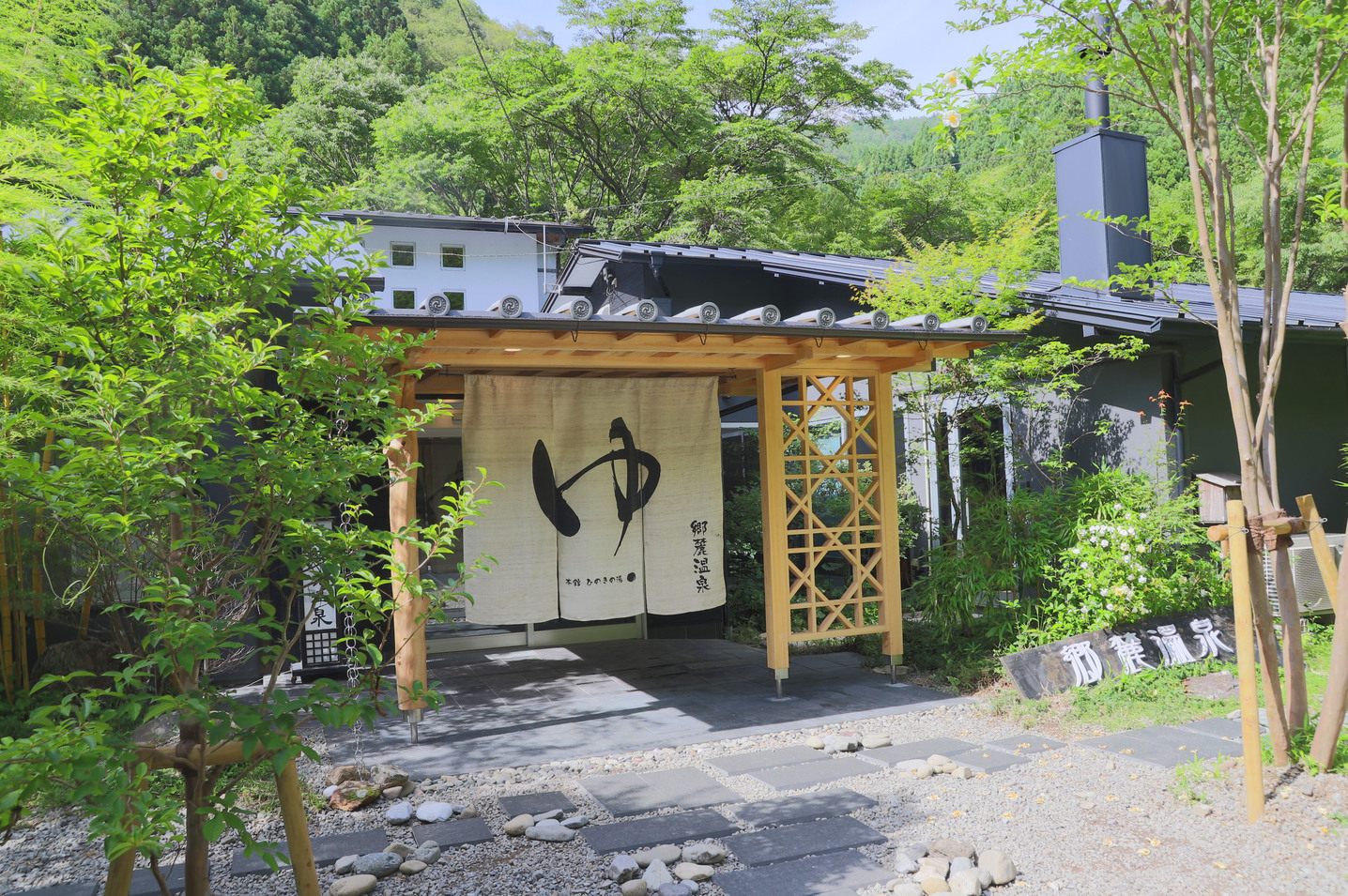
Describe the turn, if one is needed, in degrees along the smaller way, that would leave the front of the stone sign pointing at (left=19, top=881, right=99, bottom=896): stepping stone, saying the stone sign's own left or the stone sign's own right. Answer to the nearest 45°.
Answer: approximately 45° to the stone sign's own right

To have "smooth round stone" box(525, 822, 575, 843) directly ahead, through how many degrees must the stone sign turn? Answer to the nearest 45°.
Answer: approximately 45° to its right

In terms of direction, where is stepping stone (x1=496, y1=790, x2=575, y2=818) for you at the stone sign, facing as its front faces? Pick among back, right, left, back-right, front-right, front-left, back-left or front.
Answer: front-right

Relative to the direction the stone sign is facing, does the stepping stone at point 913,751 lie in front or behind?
in front

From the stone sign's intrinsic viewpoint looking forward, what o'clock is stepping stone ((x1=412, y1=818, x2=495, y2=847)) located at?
The stepping stone is roughly at 1 o'clock from the stone sign.

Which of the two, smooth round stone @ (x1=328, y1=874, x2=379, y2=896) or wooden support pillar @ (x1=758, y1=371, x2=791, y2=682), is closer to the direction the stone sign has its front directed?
the smooth round stone

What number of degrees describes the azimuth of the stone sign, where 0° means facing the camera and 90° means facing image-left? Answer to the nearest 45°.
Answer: approximately 0°

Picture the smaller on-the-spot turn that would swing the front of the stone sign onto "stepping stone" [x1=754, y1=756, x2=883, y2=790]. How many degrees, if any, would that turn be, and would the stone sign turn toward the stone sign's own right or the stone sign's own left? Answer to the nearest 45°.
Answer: approximately 45° to the stone sign's own right

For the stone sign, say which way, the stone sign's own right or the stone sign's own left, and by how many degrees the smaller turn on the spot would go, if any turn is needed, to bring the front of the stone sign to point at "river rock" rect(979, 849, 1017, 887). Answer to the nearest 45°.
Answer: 0° — it already faces it

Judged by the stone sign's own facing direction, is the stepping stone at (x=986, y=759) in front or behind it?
in front
